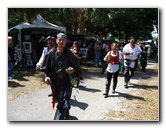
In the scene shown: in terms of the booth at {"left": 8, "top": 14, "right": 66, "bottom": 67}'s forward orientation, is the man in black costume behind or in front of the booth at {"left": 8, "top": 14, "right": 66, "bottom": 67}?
in front

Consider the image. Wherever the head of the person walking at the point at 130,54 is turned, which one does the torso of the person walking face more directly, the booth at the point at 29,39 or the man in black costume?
the man in black costume

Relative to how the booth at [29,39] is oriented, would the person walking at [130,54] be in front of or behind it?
in front

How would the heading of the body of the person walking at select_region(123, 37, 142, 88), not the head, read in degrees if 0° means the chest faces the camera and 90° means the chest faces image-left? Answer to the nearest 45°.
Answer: approximately 0°

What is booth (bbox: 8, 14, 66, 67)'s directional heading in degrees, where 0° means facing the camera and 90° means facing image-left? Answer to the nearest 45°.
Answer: approximately 315°

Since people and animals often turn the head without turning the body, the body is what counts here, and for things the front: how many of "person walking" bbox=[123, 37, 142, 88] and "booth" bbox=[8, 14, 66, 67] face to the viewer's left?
0

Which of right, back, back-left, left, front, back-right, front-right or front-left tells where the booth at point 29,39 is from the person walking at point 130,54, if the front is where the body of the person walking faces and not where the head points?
back-right
